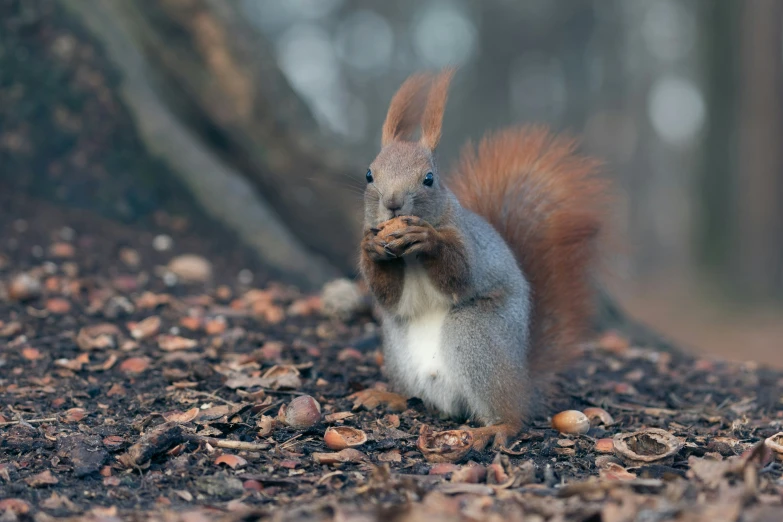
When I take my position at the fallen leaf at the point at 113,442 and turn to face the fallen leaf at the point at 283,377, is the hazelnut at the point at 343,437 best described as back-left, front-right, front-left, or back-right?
front-right

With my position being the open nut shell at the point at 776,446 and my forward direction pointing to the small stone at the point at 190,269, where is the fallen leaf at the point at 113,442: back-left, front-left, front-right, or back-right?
front-left

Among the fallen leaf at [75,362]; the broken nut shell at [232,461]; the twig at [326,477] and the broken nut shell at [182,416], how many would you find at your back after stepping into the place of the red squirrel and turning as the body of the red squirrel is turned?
0

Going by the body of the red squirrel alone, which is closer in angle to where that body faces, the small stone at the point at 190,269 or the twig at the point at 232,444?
the twig

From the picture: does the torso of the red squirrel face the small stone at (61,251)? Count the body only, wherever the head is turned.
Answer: no

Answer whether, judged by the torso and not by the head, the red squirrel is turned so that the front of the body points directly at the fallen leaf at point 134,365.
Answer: no

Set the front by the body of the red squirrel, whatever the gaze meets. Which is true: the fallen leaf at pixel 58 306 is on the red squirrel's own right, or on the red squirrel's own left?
on the red squirrel's own right

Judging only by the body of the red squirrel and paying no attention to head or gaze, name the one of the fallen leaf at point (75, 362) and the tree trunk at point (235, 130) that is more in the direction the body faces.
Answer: the fallen leaf

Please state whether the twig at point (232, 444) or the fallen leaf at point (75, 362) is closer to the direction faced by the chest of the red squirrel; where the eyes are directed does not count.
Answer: the twig

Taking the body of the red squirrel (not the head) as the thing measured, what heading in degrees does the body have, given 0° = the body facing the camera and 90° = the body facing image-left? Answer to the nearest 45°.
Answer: approximately 45°
